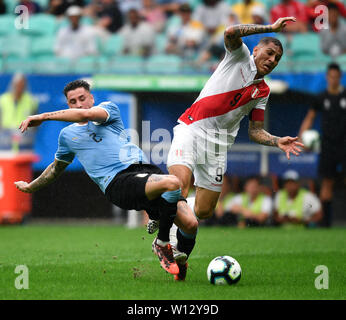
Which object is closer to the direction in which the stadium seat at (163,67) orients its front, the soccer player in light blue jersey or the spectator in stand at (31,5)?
the soccer player in light blue jersey

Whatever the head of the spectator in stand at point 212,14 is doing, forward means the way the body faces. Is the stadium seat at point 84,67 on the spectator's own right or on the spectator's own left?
on the spectator's own right

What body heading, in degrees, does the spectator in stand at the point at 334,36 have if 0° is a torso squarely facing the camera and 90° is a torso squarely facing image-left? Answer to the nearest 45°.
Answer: approximately 0°

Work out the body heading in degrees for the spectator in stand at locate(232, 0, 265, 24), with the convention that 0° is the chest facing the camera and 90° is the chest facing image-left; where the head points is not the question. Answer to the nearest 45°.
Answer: approximately 0°

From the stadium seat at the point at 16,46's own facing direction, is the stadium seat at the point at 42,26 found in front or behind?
behind

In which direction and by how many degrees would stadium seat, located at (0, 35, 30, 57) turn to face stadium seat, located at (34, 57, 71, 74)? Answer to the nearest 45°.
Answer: approximately 45° to its left

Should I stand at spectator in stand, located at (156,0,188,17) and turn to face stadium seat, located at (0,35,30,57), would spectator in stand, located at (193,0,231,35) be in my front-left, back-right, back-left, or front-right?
back-left

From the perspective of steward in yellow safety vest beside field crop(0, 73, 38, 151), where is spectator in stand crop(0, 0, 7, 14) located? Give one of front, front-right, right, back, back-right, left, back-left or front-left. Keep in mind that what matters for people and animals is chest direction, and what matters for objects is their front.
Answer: back

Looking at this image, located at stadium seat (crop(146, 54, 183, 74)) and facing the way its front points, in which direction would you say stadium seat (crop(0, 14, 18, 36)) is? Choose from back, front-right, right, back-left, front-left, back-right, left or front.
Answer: back-right

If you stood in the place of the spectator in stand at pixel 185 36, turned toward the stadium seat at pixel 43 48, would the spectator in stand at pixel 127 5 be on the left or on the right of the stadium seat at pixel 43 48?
right
